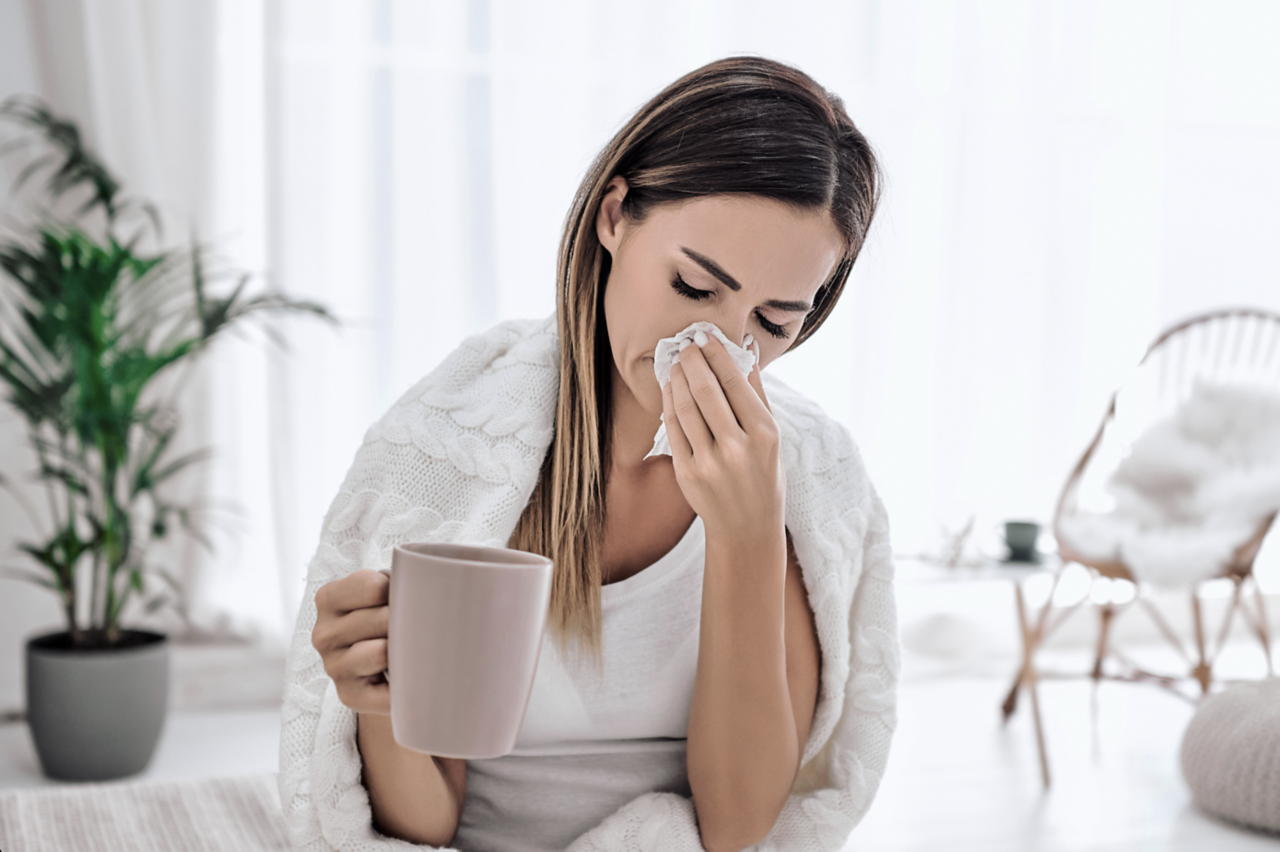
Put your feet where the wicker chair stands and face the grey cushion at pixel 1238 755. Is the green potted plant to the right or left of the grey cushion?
right

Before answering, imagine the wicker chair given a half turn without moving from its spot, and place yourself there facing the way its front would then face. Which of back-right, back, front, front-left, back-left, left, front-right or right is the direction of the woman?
back-right

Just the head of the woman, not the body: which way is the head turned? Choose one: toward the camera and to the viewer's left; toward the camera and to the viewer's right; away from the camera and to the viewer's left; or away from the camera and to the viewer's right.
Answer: toward the camera and to the viewer's right

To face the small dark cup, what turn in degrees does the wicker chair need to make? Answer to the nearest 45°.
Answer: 0° — it already faces it

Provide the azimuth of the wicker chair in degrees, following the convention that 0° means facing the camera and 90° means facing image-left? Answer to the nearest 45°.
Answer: approximately 45°

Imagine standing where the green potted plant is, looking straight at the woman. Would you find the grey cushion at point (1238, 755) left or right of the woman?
left

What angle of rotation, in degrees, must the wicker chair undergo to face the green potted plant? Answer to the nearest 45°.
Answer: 0° — it already faces it

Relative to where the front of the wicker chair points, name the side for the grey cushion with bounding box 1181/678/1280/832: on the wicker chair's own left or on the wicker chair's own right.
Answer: on the wicker chair's own left
